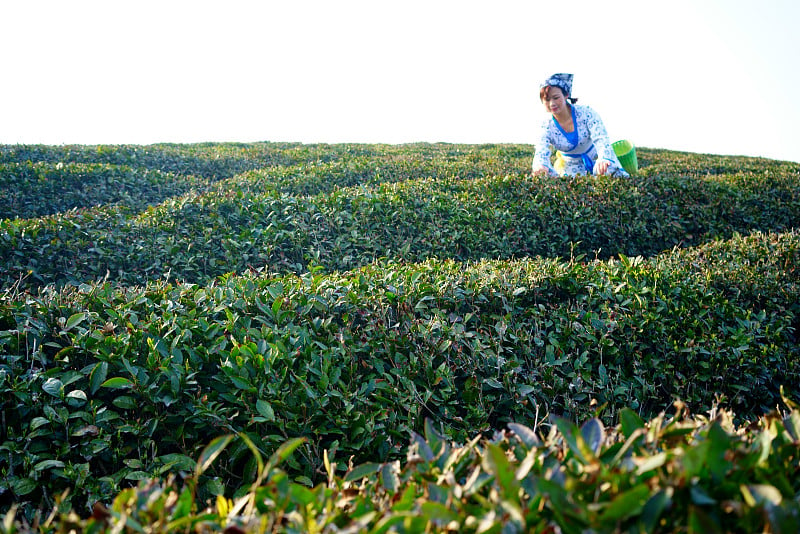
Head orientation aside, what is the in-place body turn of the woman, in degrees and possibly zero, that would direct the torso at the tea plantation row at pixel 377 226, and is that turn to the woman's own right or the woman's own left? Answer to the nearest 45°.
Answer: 0° — they already face it

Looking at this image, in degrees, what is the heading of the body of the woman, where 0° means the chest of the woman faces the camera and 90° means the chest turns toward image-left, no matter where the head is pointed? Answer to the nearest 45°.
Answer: approximately 45°
